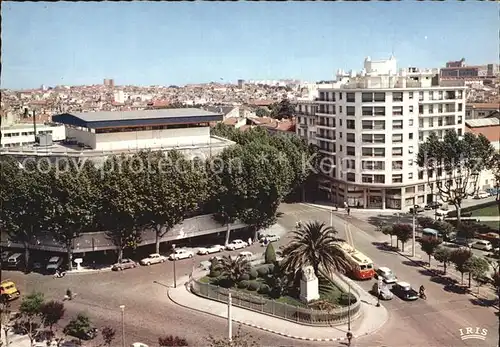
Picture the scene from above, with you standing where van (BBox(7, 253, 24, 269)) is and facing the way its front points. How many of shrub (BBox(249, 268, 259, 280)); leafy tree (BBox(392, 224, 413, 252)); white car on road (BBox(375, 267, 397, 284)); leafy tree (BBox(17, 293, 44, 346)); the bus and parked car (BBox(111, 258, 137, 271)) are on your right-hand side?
0

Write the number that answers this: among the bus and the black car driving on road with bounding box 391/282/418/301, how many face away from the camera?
0

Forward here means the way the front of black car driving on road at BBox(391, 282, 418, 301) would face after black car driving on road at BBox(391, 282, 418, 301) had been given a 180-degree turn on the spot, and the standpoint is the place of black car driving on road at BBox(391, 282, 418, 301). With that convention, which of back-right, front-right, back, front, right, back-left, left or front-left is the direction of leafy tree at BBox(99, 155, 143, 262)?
front-left

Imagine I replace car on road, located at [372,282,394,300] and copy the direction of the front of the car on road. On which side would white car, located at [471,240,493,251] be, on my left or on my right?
on my left

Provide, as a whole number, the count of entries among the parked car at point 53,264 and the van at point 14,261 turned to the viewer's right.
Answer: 0

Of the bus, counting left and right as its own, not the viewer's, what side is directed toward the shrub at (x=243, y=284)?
right

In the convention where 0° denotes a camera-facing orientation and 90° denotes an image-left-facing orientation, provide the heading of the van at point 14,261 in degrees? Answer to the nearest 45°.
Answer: approximately 45°

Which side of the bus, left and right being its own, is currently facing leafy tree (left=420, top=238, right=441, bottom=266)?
left

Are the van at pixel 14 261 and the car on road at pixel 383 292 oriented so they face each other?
no

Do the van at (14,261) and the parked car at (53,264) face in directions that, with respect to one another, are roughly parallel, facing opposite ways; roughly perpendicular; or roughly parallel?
roughly parallel

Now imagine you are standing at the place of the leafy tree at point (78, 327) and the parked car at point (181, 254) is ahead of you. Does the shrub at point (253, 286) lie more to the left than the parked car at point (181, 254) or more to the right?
right

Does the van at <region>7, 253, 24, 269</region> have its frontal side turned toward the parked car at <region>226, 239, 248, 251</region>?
no
